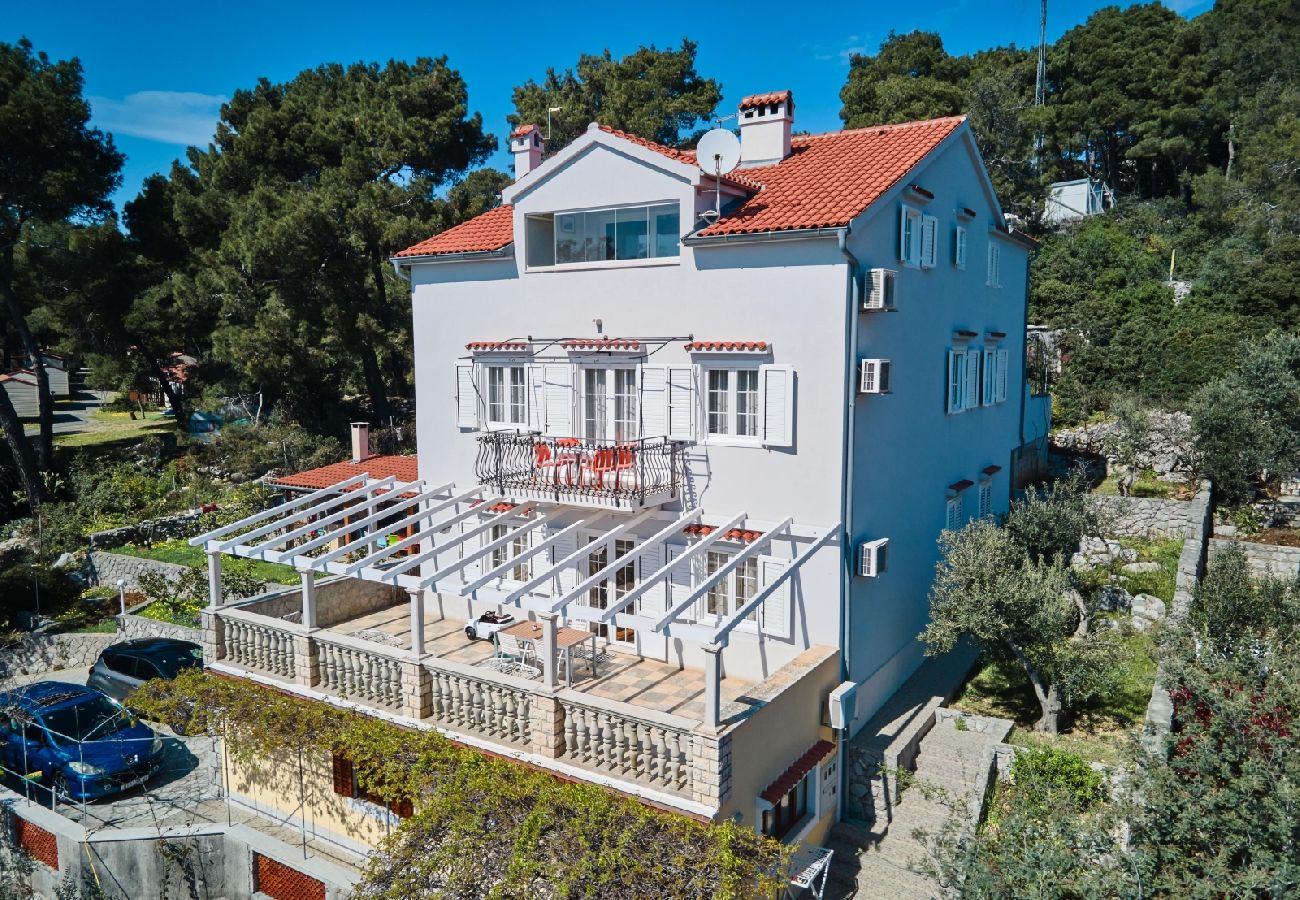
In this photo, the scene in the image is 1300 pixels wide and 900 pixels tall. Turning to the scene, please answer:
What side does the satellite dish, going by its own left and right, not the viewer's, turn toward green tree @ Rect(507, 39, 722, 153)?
back

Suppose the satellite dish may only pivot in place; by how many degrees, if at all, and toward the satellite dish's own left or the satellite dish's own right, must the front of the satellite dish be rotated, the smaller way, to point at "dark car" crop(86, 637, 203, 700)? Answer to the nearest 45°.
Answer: approximately 90° to the satellite dish's own right

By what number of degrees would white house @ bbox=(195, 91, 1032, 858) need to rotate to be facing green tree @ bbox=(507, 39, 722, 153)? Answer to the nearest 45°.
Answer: approximately 135° to its right

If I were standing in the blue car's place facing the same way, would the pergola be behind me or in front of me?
in front

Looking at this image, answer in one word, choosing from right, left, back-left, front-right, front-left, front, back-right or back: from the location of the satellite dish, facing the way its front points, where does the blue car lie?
right

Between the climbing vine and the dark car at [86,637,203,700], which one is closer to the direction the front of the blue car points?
the climbing vine

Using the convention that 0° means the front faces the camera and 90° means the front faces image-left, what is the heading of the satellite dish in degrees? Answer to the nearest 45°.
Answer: approximately 0°

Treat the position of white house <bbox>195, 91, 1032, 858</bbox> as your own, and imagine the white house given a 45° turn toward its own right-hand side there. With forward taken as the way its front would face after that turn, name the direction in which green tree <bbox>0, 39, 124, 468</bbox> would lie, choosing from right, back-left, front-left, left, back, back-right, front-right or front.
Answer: front-right

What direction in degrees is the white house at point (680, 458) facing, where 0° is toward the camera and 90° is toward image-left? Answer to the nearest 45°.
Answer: approximately 45°

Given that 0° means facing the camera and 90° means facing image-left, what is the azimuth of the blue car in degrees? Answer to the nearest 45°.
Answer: approximately 315°

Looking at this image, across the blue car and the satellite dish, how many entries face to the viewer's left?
0
